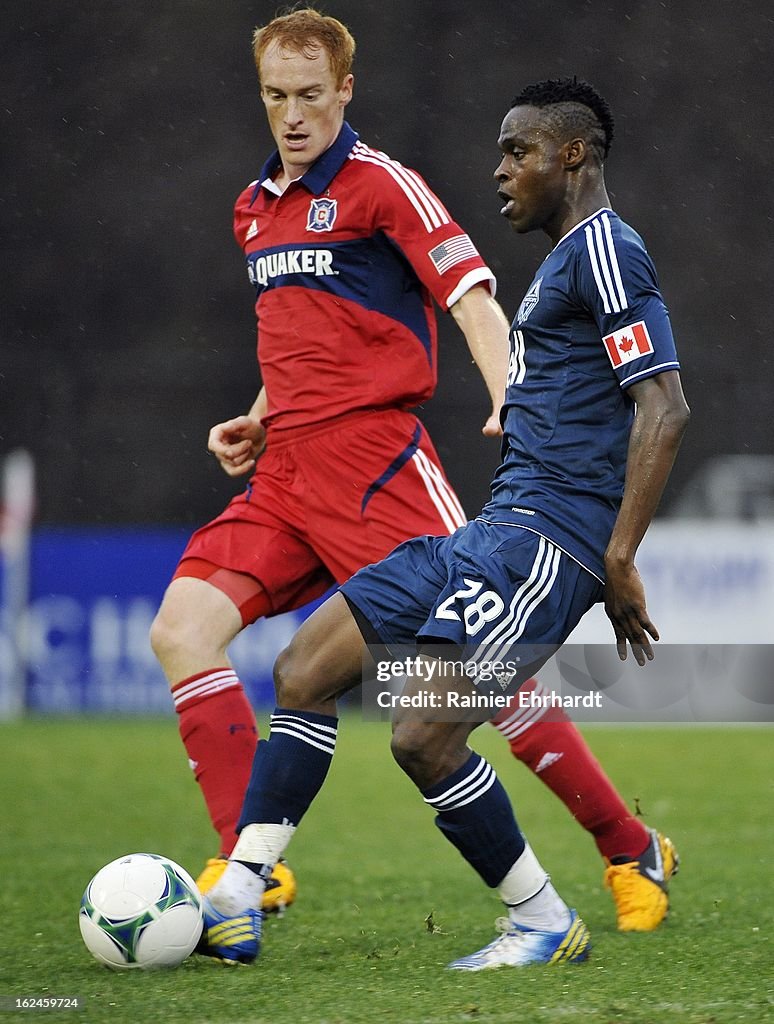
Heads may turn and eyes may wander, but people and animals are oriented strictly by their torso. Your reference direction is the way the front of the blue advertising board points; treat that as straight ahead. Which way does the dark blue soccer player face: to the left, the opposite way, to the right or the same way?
to the right

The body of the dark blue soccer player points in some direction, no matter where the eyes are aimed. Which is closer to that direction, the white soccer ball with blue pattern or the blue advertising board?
the white soccer ball with blue pattern

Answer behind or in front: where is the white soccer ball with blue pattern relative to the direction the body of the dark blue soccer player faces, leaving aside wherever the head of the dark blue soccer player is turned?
in front

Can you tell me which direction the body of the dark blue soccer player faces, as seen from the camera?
to the viewer's left

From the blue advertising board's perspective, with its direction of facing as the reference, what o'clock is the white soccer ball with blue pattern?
The white soccer ball with blue pattern is roughly at 12 o'clock from the blue advertising board.

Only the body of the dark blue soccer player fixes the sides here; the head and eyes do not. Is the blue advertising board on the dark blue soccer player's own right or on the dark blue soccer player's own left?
on the dark blue soccer player's own right

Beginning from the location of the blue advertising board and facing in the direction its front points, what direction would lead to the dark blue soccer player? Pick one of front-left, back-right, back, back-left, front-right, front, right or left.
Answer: front

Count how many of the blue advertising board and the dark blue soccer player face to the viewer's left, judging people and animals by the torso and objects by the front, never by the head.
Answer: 1

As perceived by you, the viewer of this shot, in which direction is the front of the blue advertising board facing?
facing the viewer

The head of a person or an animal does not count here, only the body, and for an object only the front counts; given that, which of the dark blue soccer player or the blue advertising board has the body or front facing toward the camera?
the blue advertising board
